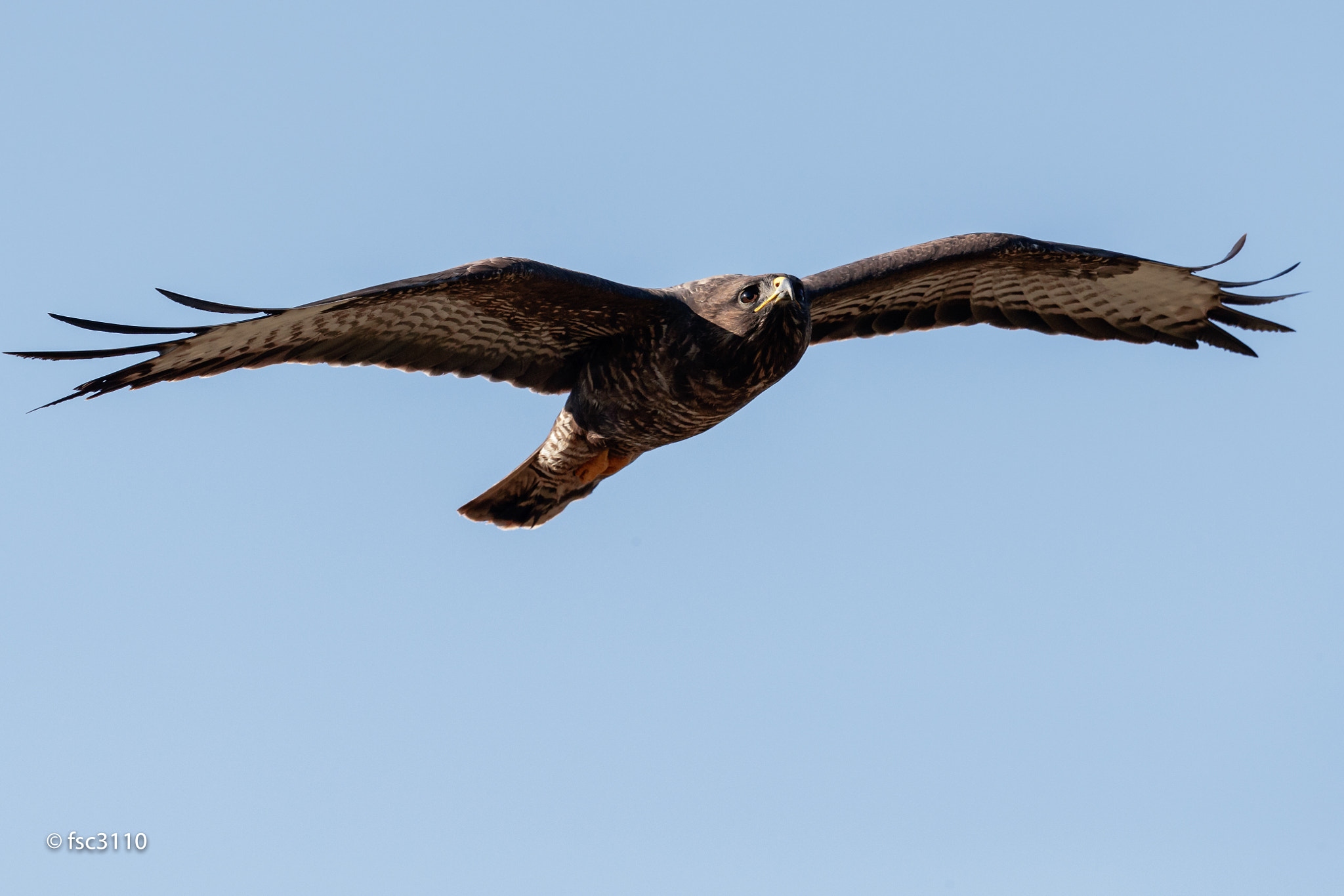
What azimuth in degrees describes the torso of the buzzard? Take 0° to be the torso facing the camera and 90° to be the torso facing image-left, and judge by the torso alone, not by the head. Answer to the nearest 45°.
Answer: approximately 315°
